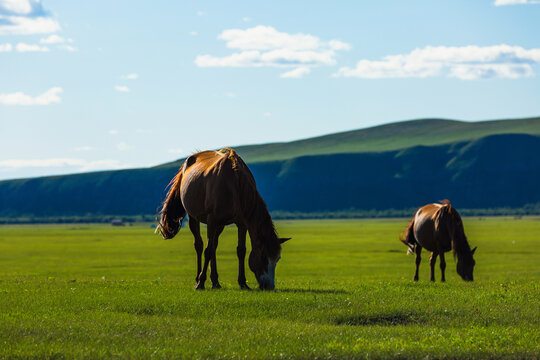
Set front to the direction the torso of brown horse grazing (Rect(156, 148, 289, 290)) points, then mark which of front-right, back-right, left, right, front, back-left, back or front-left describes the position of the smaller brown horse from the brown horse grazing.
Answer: left

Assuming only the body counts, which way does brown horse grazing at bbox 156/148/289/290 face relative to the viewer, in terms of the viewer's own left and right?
facing the viewer and to the right of the viewer
